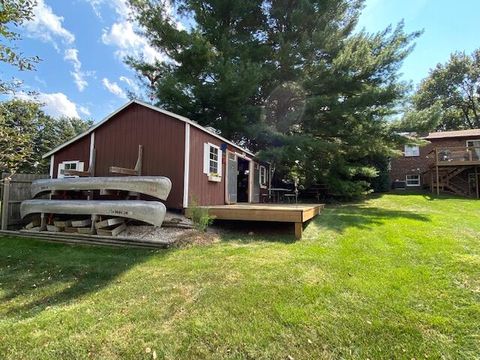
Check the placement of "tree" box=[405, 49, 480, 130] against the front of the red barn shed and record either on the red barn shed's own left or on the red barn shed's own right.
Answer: on the red barn shed's own left

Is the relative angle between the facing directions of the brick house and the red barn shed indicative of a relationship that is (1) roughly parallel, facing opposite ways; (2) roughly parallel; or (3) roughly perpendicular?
roughly perpendicular

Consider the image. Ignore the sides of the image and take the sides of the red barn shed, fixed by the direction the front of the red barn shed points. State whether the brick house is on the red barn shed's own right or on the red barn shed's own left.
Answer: on the red barn shed's own left

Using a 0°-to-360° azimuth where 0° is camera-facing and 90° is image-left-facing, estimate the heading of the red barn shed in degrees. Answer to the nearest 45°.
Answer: approximately 315°

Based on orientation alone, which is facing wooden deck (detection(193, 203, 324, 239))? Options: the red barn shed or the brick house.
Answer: the red barn shed
